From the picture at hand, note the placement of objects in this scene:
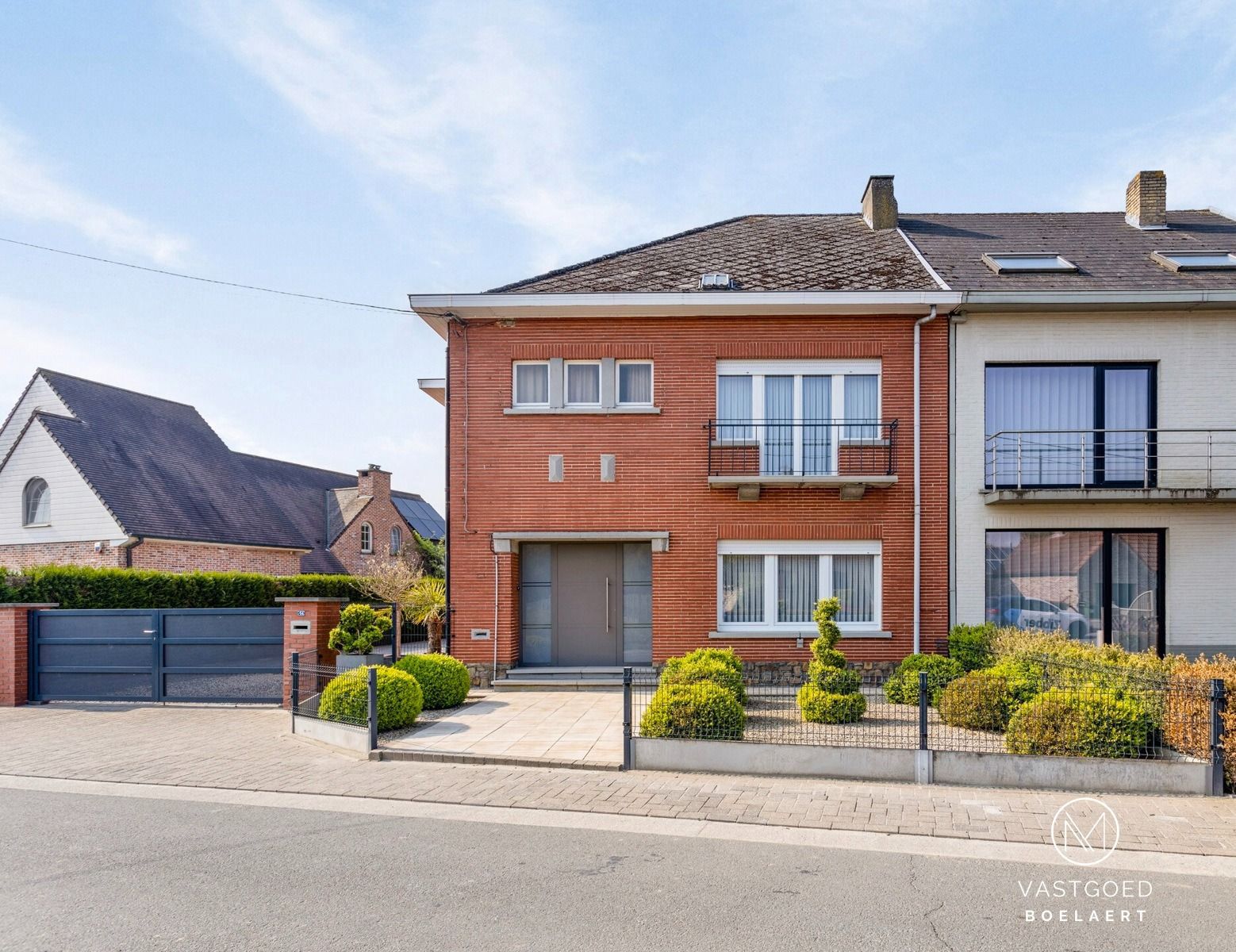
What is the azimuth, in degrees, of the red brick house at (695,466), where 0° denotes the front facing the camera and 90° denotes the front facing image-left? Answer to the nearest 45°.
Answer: approximately 0°

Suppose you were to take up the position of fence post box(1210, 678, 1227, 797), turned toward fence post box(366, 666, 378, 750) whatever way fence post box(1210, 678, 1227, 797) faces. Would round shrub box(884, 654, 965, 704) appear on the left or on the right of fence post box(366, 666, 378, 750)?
right

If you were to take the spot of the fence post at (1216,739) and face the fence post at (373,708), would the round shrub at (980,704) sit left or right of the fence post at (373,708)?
right

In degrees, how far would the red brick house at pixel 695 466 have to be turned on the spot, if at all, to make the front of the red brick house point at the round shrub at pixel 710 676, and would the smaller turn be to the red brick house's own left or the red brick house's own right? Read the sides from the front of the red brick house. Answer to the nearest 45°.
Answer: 0° — it already faces it
